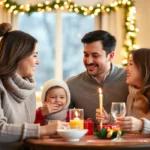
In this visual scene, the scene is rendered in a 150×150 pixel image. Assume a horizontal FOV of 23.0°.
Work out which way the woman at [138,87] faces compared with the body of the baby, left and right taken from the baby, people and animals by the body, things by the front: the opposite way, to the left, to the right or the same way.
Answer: to the right

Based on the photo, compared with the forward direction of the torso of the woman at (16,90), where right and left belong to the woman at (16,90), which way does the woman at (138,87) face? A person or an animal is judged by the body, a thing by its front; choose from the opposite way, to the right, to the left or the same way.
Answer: the opposite way

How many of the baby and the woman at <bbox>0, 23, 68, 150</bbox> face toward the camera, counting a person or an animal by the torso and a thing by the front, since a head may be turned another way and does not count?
1

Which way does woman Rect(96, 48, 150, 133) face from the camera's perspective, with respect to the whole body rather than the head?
to the viewer's left

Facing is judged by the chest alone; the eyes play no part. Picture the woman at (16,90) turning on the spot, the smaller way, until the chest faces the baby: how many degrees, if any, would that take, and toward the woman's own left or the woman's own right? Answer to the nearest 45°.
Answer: approximately 45° to the woman's own left

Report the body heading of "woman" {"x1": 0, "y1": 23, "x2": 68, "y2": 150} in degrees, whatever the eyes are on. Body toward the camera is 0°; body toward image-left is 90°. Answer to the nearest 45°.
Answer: approximately 270°

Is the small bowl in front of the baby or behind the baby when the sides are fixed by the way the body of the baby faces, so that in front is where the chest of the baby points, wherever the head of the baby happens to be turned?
in front

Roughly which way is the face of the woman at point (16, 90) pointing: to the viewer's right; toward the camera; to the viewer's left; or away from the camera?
to the viewer's right

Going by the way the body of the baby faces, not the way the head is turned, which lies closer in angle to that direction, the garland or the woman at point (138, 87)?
the woman

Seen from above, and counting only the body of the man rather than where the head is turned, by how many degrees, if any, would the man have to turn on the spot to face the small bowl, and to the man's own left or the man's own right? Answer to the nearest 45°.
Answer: approximately 45° to the man's own left
